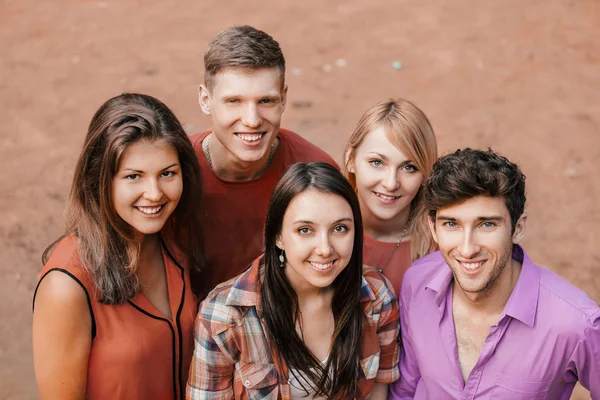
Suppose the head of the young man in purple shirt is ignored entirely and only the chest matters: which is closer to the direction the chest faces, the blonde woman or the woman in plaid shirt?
the woman in plaid shirt

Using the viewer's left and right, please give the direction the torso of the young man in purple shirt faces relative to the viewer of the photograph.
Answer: facing the viewer and to the left of the viewer

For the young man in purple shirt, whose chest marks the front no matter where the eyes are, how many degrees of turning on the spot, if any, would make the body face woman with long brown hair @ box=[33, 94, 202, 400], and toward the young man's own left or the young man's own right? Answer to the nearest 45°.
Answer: approximately 45° to the young man's own right

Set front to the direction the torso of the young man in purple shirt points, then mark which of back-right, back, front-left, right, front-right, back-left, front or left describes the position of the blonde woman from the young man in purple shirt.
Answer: right

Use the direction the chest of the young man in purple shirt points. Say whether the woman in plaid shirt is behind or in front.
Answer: in front

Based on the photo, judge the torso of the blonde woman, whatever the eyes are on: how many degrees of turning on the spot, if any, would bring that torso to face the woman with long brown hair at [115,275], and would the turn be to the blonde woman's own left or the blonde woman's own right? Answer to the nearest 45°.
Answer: approximately 45° to the blonde woman's own right

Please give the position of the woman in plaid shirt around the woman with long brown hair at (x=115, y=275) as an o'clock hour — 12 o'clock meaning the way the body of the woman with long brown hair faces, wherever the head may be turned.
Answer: The woman in plaid shirt is roughly at 11 o'clock from the woman with long brown hair.

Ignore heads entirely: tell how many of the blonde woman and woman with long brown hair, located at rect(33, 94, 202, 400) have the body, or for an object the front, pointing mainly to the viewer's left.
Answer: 0

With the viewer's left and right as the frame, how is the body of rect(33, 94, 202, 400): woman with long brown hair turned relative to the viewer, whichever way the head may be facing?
facing the viewer and to the right of the viewer

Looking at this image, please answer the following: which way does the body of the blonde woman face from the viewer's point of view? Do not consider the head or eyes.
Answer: toward the camera

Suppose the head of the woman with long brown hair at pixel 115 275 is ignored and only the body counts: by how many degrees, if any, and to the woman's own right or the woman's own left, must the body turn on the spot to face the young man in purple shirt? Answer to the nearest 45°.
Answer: approximately 45° to the woman's own left
